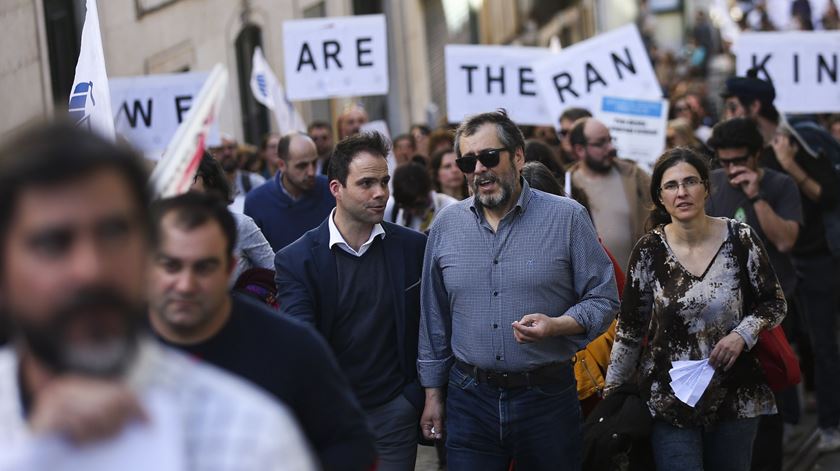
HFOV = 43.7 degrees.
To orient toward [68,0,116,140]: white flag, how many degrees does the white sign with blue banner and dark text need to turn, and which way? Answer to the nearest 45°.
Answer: approximately 45° to its right

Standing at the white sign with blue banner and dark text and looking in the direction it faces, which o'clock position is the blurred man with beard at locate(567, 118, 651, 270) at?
The blurred man with beard is roughly at 12 o'clock from the white sign with blue banner and dark text.

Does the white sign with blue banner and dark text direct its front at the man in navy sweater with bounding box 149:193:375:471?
yes

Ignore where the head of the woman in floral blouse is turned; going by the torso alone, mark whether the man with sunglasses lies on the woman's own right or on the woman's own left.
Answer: on the woman's own right

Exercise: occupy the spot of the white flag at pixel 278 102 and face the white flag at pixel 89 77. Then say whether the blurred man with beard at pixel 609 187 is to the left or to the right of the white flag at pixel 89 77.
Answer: left

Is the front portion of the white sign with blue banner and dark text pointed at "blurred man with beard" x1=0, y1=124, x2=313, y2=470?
yes

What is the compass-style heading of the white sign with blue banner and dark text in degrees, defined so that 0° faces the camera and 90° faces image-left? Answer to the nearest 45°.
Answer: approximately 0°

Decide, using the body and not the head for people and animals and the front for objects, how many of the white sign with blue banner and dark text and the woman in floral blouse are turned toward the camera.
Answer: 2

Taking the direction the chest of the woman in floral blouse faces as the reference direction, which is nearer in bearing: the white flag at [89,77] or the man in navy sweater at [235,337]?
the man in navy sweater

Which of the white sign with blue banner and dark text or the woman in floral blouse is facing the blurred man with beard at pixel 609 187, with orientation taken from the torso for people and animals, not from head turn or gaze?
the white sign with blue banner and dark text
